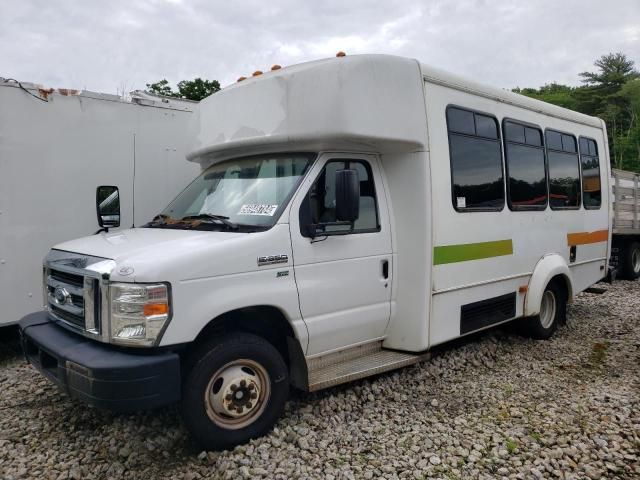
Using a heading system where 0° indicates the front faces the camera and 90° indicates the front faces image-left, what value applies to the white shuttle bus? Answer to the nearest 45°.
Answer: approximately 45°

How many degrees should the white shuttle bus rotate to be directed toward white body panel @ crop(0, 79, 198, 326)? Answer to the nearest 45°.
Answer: approximately 90° to its right

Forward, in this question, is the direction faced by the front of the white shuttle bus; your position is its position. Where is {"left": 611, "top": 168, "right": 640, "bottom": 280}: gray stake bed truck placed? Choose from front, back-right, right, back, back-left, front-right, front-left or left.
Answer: back

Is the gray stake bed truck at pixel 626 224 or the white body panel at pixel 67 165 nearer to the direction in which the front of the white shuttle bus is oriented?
the white body panel
